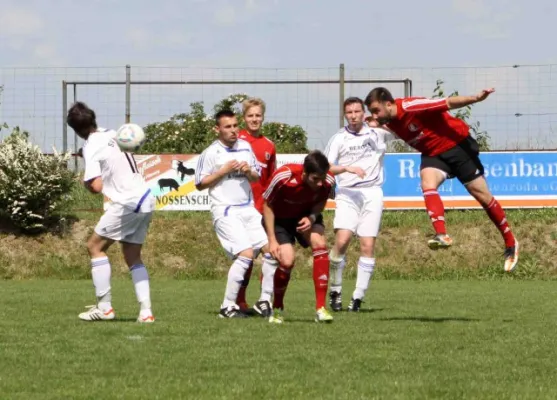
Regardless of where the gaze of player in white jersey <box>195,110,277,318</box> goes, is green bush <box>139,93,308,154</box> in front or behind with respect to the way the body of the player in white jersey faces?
behind

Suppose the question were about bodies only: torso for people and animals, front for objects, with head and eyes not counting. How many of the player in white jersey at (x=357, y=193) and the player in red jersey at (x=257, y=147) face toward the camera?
2

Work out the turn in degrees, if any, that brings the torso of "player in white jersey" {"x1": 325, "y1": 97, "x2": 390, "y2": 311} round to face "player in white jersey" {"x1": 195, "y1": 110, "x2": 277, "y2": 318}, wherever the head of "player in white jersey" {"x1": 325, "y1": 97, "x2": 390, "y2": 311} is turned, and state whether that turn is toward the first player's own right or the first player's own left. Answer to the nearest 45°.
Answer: approximately 45° to the first player's own right

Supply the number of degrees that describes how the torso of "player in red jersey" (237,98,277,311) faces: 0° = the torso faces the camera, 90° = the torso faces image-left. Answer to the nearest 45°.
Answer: approximately 0°

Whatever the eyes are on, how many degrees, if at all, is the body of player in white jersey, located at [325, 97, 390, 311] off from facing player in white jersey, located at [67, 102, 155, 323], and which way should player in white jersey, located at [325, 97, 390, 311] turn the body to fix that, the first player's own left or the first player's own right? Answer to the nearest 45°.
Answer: approximately 45° to the first player's own right

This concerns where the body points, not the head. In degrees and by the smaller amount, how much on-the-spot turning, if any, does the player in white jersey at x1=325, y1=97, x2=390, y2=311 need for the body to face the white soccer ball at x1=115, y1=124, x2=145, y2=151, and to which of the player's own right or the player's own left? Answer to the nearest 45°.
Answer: approximately 45° to the player's own right

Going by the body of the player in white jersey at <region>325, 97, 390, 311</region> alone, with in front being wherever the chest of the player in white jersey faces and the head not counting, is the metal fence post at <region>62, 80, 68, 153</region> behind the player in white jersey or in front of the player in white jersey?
behind

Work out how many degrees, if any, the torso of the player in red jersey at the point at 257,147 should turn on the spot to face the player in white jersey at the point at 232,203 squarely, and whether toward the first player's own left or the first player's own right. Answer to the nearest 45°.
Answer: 0° — they already face them

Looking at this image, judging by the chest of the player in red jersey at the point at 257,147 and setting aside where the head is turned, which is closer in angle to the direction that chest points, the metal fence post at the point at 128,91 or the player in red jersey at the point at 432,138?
the player in red jersey

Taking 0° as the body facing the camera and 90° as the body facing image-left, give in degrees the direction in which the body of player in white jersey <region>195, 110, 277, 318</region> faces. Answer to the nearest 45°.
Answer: approximately 315°

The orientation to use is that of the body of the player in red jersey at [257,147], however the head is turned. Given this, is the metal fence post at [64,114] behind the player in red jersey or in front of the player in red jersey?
behind

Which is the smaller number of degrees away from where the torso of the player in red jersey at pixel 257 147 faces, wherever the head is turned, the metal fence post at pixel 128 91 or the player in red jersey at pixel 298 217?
the player in red jersey
